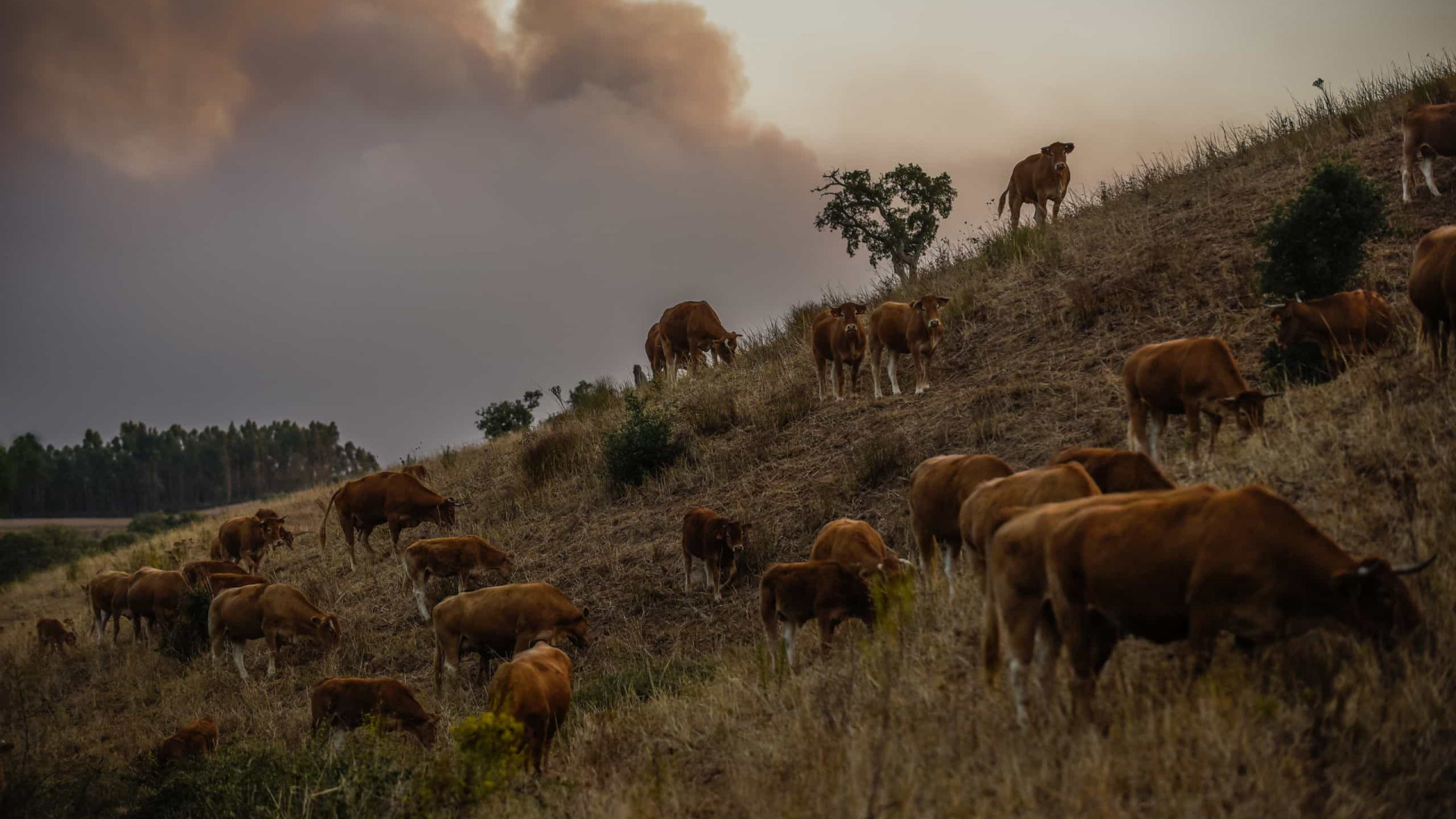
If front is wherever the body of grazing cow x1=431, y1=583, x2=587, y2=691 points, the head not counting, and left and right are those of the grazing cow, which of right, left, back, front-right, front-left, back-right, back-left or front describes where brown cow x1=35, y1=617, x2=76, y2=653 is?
back-left

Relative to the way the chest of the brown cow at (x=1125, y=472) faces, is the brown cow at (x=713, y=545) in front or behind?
behind

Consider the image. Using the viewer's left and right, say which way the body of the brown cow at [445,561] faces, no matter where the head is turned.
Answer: facing to the right of the viewer

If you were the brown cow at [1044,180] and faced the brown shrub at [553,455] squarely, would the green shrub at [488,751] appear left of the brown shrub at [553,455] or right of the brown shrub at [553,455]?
left

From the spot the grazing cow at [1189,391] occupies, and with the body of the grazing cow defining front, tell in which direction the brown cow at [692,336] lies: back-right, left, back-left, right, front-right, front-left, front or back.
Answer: back

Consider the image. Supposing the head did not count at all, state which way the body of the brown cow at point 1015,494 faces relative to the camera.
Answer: to the viewer's right

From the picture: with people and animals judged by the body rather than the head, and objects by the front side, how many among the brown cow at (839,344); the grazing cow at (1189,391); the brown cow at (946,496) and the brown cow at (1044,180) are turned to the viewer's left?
0

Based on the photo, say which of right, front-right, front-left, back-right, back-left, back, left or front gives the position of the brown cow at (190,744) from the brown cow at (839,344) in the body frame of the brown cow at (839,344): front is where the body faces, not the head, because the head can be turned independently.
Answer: right

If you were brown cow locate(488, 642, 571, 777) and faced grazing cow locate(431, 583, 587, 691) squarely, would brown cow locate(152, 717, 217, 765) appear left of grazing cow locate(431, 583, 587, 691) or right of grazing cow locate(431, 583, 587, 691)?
left

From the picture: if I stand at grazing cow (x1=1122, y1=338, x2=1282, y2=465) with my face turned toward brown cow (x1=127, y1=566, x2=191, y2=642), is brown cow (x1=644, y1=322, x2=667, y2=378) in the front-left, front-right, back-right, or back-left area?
front-right

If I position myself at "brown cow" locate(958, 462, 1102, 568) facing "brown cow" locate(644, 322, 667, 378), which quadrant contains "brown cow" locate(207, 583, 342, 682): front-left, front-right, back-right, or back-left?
front-left

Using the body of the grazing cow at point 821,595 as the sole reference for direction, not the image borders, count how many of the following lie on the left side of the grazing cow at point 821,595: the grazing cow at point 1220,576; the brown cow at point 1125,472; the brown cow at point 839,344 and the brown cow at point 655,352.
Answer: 2

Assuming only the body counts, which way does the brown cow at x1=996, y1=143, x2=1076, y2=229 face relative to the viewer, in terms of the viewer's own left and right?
facing the viewer and to the right of the viewer

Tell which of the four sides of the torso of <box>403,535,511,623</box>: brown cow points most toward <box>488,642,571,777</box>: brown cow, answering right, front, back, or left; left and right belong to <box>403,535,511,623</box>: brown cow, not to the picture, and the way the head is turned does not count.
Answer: right

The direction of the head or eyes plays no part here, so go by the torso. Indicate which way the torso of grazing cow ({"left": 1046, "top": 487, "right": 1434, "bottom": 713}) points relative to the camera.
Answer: to the viewer's right
